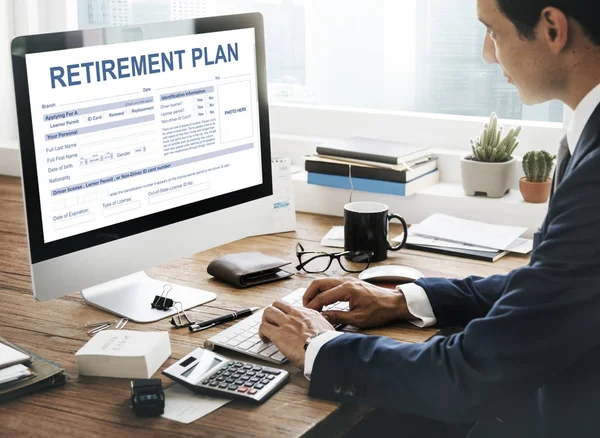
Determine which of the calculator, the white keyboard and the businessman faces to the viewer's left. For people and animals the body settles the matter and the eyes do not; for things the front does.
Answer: the businessman

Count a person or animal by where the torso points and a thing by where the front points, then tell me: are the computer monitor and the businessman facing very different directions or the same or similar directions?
very different directions

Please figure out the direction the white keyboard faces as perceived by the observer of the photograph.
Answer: facing the viewer and to the right of the viewer

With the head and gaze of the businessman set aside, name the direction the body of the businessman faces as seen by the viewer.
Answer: to the viewer's left

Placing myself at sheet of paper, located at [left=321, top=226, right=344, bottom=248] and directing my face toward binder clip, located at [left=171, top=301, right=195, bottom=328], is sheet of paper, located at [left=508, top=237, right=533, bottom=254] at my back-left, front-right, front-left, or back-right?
back-left

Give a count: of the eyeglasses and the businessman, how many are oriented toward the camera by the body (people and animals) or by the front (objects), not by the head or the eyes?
1

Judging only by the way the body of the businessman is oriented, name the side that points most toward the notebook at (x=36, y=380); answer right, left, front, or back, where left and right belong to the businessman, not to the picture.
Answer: front

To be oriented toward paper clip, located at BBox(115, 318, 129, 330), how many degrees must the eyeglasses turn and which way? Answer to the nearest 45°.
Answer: approximately 45° to its right

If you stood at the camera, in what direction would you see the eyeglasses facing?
facing the viewer

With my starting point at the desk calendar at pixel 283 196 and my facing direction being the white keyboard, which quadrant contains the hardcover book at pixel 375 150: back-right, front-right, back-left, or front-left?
back-left

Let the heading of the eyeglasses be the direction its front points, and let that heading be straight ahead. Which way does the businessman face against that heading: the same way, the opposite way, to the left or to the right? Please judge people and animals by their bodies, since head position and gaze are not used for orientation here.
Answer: to the right
